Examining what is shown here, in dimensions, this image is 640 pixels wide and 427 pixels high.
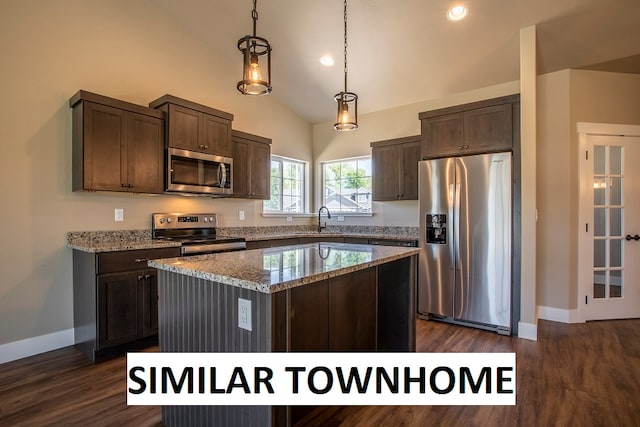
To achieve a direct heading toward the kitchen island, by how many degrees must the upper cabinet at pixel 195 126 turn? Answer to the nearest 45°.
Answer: approximately 45° to its right

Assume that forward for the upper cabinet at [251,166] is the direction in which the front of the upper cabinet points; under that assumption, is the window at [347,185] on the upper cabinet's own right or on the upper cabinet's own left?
on the upper cabinet's own left

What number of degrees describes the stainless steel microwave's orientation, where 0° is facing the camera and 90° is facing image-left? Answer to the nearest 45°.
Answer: approximately 315°

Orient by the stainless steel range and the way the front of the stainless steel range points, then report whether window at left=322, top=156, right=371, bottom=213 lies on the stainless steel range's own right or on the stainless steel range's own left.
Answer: on the stainless steel range's own left

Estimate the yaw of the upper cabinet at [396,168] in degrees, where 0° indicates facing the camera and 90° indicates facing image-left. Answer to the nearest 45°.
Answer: approximately 45°
